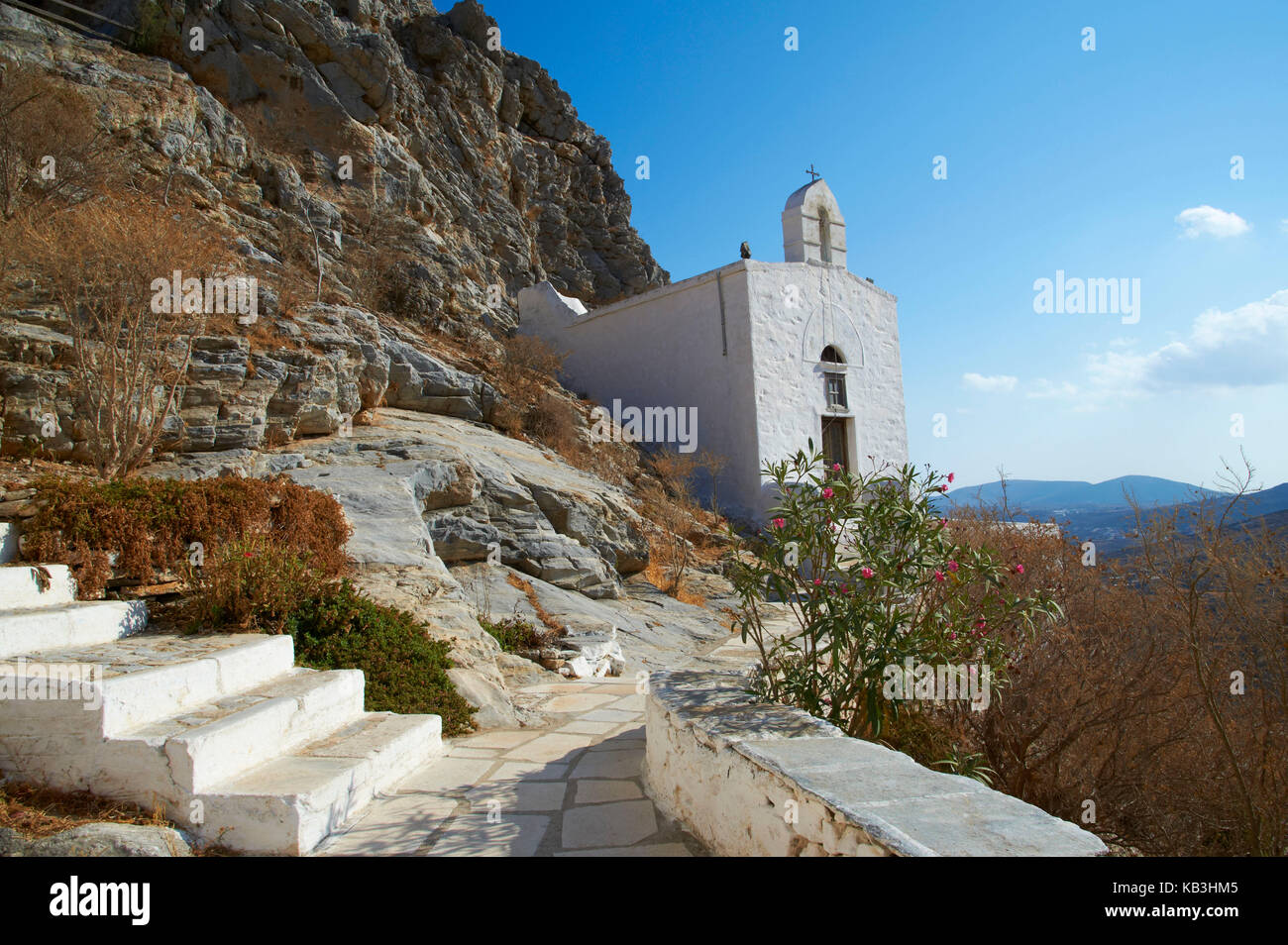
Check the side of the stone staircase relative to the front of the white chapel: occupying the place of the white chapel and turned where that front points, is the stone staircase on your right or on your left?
on your right

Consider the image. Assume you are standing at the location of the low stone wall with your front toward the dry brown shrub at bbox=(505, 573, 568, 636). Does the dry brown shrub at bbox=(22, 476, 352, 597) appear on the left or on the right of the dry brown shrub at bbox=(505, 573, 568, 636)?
left

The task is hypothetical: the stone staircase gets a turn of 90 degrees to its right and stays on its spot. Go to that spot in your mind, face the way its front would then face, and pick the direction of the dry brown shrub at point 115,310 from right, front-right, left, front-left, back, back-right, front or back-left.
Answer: back-right

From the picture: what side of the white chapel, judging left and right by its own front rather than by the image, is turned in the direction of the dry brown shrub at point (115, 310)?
right

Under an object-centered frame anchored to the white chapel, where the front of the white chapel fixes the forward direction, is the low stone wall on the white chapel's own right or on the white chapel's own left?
on the white chapel's own right

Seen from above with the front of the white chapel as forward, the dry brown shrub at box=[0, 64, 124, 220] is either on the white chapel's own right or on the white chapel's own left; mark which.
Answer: on the white chapel's own right

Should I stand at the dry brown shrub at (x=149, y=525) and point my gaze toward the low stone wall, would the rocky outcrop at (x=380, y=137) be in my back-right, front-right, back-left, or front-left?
back-left

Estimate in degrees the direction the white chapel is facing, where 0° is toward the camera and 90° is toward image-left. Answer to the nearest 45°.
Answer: approximately 315°

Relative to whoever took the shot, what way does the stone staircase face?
facing the viewer and to the right of the viewer

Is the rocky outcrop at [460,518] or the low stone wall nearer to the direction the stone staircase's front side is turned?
the low stone wall

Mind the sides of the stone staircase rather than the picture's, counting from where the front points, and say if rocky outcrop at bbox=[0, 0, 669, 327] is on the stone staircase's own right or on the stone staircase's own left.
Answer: on the stone staircase's own left

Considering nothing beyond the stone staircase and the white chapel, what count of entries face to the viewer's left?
0

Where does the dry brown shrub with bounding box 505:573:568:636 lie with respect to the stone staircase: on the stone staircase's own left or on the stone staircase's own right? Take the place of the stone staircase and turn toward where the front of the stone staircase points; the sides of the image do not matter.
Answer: on the stone staircase's own left
